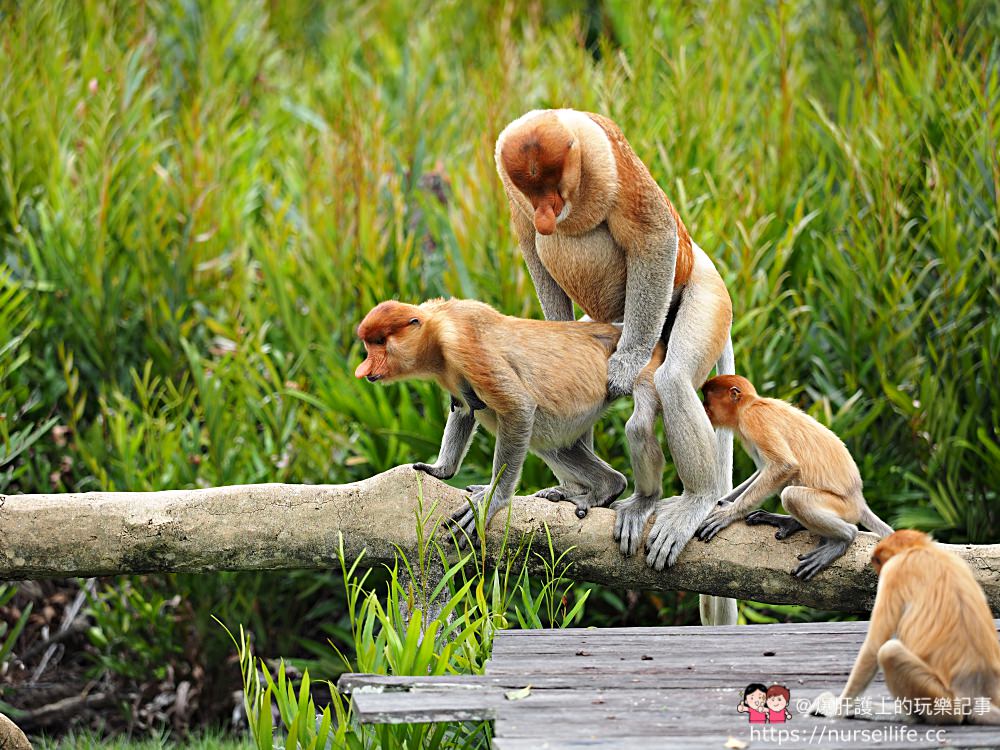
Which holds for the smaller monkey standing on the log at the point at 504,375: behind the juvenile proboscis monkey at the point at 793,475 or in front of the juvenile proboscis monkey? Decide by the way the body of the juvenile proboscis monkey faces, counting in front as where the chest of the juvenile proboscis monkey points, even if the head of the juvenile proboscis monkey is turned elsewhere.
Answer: in front

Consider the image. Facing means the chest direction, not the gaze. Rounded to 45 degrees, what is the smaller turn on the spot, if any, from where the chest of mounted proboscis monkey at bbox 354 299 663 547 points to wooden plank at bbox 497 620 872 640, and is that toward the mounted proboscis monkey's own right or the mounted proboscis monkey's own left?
approximately 135° to the mounted proboscis monkey's own left

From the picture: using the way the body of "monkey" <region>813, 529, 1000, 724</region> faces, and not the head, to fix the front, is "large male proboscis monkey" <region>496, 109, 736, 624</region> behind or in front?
in front

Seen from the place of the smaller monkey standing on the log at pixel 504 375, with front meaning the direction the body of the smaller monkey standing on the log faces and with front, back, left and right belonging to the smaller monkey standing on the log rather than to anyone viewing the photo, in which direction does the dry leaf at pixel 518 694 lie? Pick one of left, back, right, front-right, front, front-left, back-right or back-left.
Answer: left

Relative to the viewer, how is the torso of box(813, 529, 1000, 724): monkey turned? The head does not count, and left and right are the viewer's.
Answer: facing away from the viewer and to the left of the viewer

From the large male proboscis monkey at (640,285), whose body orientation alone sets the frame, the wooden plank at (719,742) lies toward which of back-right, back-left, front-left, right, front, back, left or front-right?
front-left

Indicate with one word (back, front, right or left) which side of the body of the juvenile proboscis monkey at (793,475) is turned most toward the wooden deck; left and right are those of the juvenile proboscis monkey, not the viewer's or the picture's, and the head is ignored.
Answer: left

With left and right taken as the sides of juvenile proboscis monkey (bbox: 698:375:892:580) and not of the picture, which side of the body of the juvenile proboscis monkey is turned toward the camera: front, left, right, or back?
left

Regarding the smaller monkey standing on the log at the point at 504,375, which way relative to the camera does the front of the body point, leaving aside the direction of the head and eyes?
to the viewer's left
